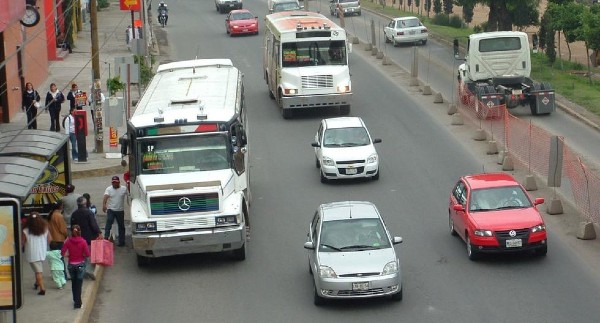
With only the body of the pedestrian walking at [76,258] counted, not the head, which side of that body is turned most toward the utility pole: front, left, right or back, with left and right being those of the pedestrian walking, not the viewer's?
front

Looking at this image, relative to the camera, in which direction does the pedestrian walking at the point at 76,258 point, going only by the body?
away from the camera

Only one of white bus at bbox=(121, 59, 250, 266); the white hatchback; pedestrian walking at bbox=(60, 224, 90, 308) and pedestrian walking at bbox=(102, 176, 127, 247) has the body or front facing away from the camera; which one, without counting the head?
pedestrian walking at bbox=(60, 224, 90, 308)

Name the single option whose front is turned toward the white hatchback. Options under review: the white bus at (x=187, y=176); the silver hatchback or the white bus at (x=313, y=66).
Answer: the white bus at (x=313, y=66)

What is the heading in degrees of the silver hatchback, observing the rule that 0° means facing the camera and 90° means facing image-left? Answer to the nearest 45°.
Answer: approximately 0°

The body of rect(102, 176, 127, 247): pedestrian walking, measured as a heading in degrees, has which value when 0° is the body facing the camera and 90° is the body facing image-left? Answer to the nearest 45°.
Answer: approximately 0°

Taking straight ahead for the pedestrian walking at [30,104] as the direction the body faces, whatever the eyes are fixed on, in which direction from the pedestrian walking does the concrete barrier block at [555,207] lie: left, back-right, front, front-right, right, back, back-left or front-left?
front-left
